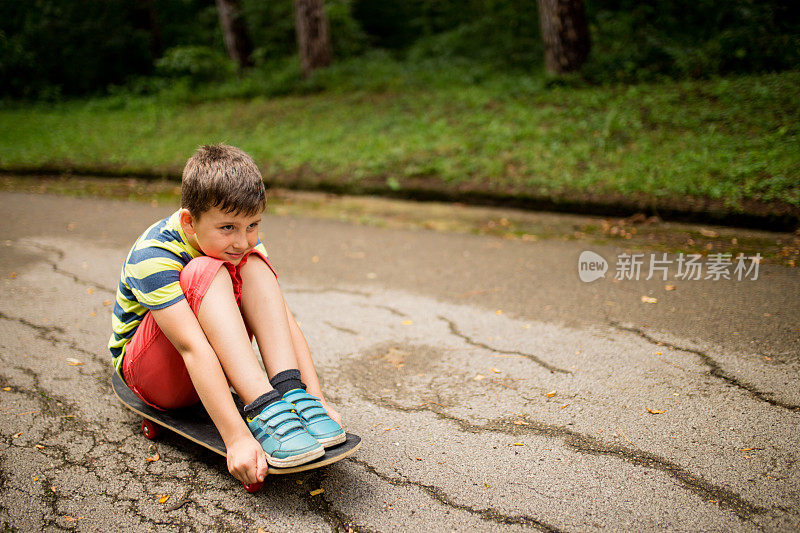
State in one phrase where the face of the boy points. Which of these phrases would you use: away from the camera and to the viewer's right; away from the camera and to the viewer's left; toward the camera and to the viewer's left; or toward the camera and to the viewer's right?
toward the camera and to the viewer's right

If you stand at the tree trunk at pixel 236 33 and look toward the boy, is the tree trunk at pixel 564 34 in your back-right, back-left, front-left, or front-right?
front-left

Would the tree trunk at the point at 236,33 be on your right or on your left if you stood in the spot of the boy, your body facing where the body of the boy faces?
on your left

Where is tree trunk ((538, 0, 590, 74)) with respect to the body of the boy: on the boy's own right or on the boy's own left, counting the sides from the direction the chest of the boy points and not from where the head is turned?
on the boy's own left

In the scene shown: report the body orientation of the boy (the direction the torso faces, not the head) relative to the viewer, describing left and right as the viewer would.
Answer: facing the viewer and to the right of the viewer
